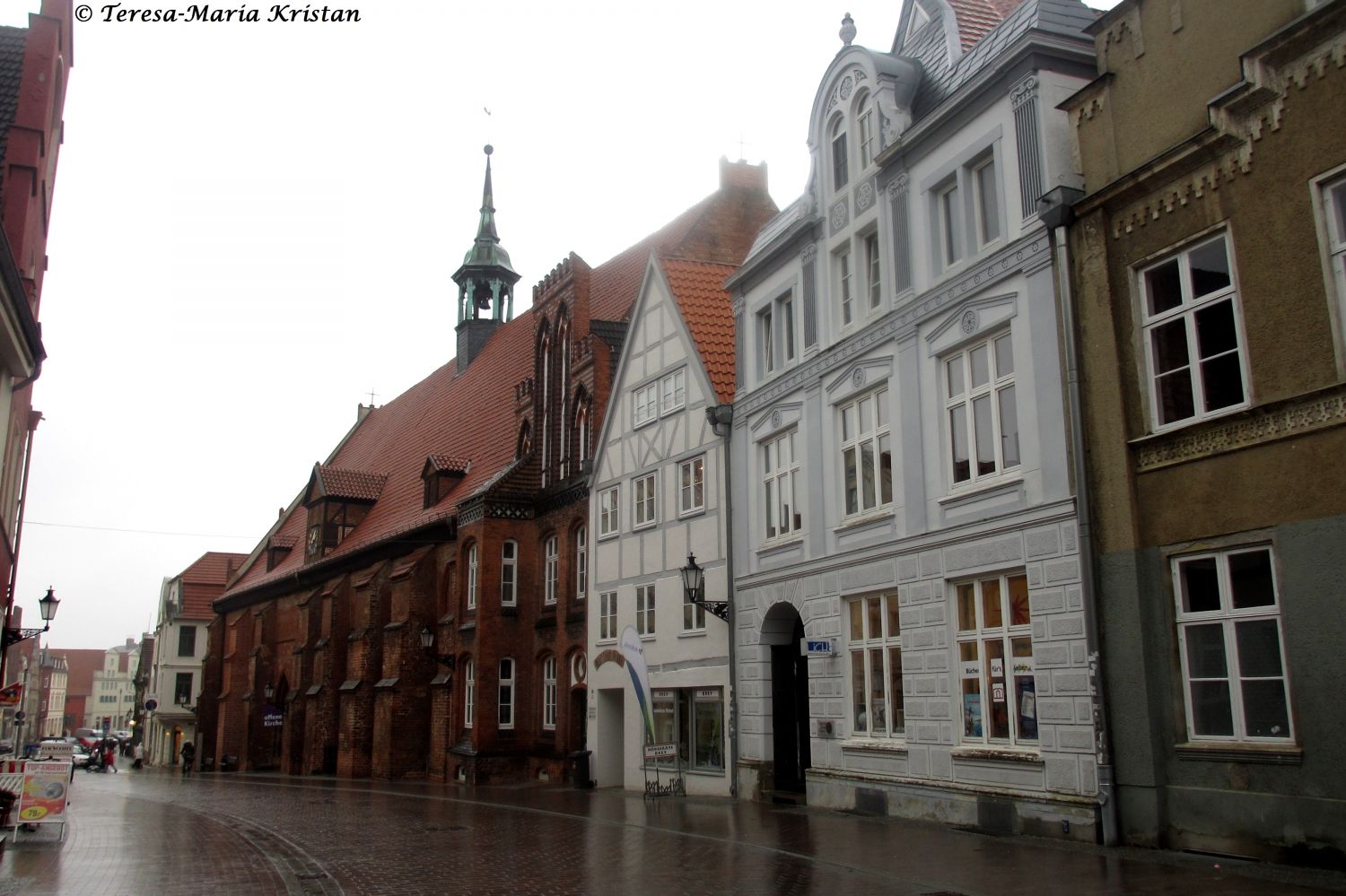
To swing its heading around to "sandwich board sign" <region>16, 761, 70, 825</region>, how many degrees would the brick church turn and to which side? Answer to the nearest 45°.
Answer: approximately 45° to its left

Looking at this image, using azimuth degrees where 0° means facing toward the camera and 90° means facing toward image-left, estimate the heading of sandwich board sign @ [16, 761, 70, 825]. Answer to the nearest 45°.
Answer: approximately 0°

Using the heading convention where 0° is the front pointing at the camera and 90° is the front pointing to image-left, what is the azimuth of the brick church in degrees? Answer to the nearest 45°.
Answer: approximately 45°

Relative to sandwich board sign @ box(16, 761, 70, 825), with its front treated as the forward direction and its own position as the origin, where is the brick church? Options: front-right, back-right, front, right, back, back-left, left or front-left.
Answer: back-left

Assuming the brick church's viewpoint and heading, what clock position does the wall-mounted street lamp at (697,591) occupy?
The wall-mounted street lamp is roughly at 10 o'clock from the brick church.
